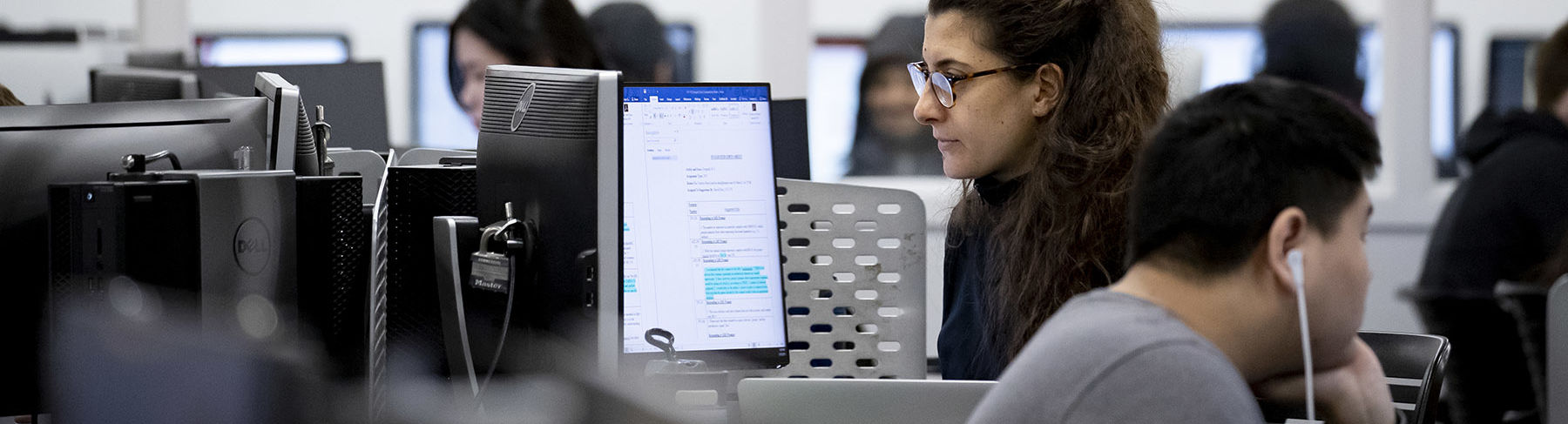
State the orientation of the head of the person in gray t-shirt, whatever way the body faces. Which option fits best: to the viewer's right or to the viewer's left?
to the viewer's right

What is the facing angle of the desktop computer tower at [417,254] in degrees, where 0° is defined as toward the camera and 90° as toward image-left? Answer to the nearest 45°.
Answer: approximately 0°

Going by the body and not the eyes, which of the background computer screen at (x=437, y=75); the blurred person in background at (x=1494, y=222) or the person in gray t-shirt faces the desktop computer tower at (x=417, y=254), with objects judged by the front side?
the background computer screen

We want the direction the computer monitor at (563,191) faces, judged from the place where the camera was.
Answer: facing away from the viewer and to the right of the viewer

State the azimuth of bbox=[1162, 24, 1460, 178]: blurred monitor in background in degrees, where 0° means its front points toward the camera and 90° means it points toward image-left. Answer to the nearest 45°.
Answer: approximately 0°

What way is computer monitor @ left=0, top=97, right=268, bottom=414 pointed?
away from the camera

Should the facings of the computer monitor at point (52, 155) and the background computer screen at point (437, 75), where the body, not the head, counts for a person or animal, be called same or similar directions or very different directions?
very different directions

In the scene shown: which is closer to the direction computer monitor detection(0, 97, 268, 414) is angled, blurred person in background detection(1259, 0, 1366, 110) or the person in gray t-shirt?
the blurred person in background
